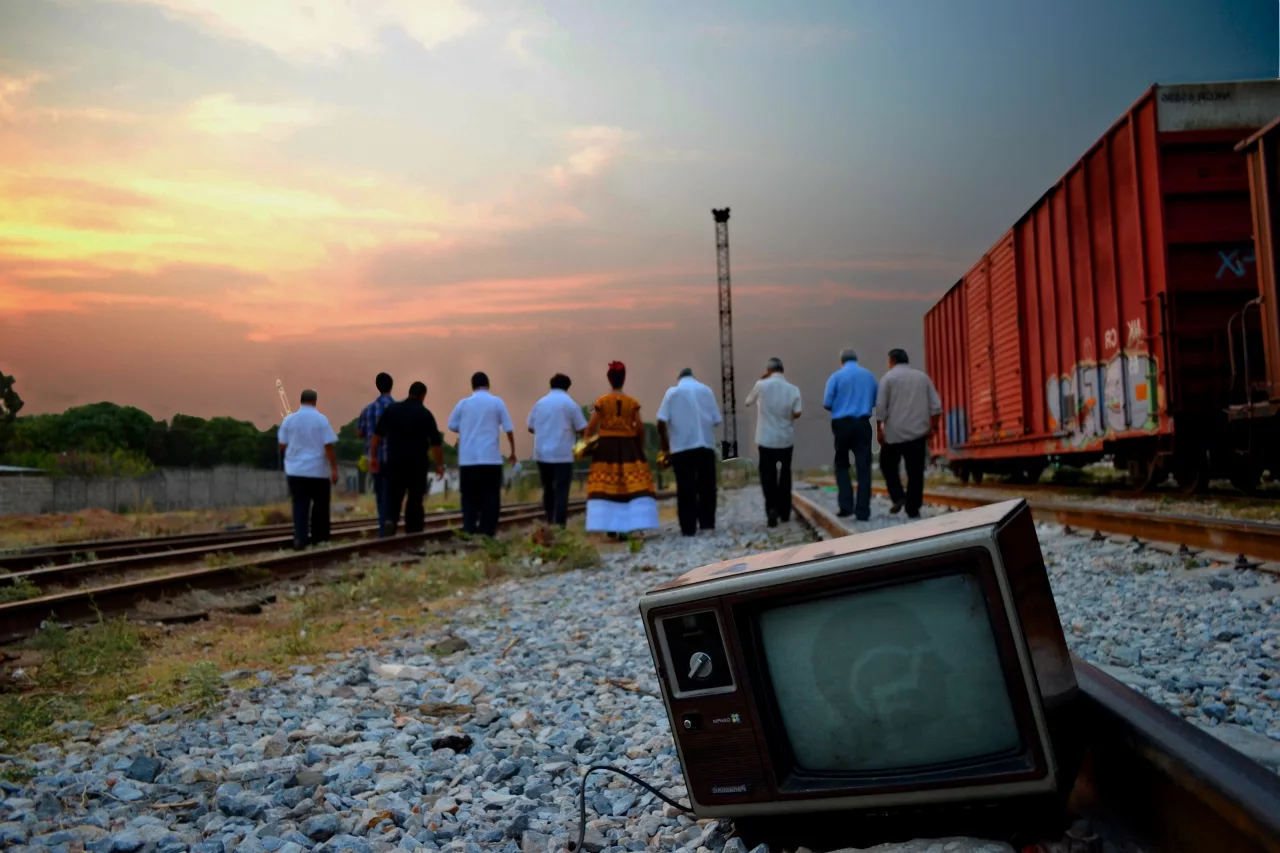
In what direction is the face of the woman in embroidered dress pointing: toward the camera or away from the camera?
away from the camera

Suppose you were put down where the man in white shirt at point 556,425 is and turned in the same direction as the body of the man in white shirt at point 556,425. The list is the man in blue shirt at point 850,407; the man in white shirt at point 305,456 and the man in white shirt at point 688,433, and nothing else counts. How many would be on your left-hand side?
1

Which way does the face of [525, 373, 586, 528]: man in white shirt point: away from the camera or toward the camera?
away from the camera

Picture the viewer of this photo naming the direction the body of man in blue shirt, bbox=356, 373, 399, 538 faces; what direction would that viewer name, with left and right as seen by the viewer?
facing away from the viewer

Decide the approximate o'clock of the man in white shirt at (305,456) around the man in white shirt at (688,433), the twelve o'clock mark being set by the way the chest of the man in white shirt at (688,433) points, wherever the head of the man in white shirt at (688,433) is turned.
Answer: the man in white shirt at (305,456) is roughly at 9 o'clock from the man in white shirt at (688,433).

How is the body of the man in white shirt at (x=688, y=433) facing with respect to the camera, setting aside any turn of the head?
away from the camera

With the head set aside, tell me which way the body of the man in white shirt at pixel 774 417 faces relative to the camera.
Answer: away from the camera

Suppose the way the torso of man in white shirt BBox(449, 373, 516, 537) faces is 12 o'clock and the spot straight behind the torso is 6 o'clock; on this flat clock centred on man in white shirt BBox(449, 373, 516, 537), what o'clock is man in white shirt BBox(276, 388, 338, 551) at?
man in white shirt BBox(276, 388, 338, 551) is roughly at 9 o'clock from man in white shirt BBox(449, 373, 516, 537).

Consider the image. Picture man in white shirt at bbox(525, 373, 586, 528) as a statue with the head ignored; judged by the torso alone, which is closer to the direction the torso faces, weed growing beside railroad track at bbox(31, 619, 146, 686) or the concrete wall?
the concrete wall

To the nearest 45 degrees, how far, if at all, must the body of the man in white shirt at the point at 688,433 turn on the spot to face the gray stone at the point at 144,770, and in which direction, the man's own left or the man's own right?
approximately 180°

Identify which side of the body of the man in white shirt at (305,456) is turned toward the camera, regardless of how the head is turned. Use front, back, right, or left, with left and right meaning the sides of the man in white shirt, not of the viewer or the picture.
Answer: back

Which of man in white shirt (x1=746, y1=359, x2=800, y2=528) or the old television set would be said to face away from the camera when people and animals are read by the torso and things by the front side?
the man in white shirt

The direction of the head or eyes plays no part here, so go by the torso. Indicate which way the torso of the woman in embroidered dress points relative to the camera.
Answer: away from the camera

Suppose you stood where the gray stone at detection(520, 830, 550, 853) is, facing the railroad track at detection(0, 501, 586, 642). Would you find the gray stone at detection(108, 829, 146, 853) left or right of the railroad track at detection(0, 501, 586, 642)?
left

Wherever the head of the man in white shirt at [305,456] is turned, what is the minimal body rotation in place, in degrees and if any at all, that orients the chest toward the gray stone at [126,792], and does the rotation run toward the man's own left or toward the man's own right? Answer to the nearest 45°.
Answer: approximately 180°

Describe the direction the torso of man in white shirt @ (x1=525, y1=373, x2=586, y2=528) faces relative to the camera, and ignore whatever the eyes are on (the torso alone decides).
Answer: away from the camera

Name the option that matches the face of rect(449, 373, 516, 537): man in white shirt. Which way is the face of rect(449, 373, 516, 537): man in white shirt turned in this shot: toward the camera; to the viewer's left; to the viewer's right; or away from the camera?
away from the camera
